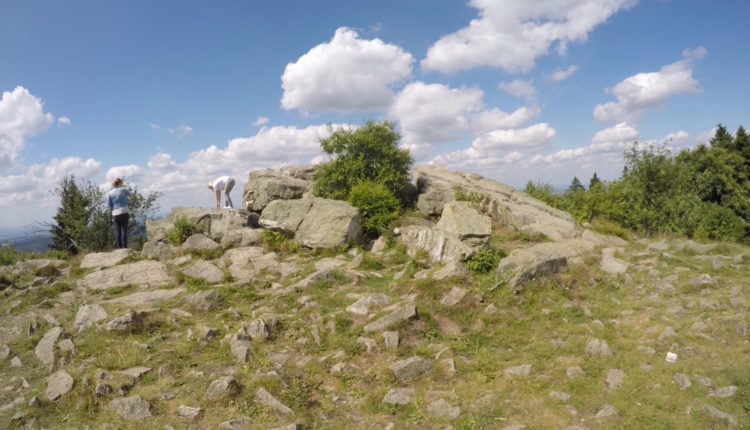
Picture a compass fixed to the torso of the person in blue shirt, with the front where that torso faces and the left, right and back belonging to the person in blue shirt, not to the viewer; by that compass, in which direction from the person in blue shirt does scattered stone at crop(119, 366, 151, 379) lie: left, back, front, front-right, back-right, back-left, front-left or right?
back

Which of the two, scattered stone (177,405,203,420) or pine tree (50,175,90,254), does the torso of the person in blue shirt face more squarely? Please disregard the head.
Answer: the pine tree

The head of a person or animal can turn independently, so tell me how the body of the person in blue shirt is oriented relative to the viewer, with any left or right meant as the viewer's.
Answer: facing away from the viewer

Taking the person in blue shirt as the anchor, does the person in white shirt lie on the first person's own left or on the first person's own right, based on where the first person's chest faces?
on the first person's own right

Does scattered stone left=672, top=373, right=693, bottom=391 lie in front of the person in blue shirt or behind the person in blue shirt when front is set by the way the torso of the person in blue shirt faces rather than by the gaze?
behind

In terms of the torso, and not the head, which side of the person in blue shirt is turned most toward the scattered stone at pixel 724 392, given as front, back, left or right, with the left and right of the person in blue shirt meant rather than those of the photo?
back

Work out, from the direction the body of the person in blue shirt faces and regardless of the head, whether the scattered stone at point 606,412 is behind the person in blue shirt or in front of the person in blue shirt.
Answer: behind

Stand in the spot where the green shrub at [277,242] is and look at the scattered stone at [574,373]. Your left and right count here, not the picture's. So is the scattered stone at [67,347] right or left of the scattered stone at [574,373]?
right

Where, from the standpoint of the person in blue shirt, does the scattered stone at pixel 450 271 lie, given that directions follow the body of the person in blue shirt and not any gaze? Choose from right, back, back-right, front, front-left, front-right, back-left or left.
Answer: back-right

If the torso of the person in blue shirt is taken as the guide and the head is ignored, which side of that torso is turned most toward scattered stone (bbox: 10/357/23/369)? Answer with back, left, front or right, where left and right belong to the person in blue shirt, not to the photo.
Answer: back

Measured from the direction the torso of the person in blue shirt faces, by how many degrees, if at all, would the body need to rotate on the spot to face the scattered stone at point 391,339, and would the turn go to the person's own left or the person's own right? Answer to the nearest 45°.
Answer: approximately 180°

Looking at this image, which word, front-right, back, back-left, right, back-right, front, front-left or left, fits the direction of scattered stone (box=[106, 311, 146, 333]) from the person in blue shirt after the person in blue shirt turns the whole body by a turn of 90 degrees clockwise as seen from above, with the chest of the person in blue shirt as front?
right
